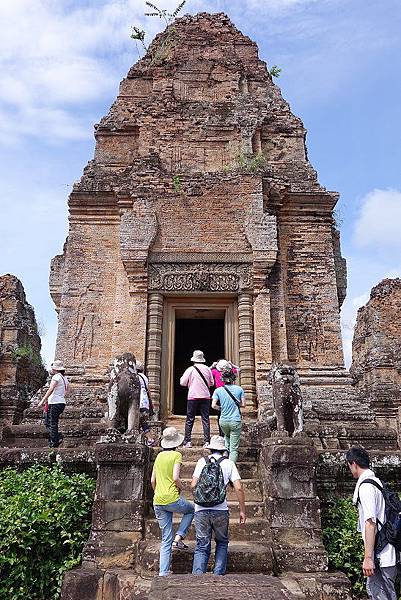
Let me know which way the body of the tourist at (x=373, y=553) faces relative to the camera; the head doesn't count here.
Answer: to the viewer's left

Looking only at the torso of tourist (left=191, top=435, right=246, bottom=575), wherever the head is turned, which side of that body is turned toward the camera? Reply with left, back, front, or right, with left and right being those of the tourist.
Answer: back

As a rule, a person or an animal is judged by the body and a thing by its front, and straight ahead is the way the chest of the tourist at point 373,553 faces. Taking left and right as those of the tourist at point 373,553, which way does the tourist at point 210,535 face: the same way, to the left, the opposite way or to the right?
to the right

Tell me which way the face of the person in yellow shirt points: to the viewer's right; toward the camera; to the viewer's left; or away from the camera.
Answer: away from the camera

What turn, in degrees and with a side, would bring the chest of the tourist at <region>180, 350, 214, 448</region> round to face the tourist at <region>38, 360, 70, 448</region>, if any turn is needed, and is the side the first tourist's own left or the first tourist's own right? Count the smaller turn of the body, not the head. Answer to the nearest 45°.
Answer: approximately 90° to the first tourist's own left

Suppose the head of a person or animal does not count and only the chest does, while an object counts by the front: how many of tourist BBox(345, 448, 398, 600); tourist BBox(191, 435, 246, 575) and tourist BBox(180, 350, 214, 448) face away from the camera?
2

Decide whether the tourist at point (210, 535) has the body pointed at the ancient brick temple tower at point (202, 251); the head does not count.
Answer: yes

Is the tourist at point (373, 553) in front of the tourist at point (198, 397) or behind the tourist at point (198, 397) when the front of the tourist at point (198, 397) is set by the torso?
behind

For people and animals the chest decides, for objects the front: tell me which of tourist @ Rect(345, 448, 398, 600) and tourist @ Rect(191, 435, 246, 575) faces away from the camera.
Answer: tourist @ Rect(191, 435, 246, 575)

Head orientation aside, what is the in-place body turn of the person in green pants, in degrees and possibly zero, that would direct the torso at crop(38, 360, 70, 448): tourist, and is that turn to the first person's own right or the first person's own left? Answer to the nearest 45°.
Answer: approximately 90° to the first person's own left

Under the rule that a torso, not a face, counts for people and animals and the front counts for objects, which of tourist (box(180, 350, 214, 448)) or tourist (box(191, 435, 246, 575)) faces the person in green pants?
tourist (box(191, 435, 246, 575))

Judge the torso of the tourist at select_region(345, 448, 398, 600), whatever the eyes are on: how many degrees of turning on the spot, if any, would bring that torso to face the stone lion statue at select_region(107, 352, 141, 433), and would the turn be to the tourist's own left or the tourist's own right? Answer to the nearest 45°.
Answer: approximately 45° to the tourist's own right

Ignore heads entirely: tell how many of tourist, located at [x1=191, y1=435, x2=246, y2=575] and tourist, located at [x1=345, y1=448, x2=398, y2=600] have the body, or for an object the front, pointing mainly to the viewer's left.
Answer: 1

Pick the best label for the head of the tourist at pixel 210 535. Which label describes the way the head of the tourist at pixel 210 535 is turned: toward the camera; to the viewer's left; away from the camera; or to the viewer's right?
away from the camera

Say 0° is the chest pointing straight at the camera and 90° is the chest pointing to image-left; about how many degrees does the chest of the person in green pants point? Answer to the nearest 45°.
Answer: approximately 180°

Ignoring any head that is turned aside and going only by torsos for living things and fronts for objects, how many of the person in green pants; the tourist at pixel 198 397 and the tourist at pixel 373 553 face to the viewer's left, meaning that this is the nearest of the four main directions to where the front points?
1

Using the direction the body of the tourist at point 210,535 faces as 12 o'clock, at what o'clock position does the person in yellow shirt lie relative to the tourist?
The person in yellow shirt is roughly at 10 o'clock from the tourist.

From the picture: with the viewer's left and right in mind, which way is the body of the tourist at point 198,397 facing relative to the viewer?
facing away from the viewer
